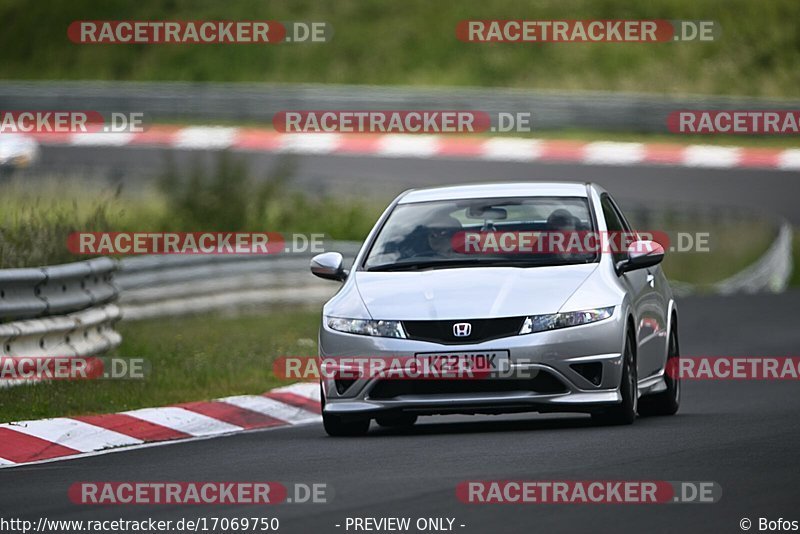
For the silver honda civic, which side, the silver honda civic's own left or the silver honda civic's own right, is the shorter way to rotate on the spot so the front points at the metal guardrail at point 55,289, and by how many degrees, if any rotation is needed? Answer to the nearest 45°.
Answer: approximately 135° to the silver honda civic's own right

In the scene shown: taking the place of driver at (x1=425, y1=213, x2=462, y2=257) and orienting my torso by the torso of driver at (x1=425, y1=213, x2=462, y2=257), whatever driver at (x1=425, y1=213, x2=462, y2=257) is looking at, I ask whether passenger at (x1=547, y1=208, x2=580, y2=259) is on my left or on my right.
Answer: on my left

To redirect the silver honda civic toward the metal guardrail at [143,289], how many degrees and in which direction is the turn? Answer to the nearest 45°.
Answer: approximately 135° to its right

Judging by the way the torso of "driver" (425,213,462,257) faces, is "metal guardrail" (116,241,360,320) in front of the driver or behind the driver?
behind

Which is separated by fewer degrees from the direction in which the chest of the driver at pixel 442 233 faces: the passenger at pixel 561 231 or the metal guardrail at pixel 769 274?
the passenger

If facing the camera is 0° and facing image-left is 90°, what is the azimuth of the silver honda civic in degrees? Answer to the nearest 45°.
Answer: approximately 0°

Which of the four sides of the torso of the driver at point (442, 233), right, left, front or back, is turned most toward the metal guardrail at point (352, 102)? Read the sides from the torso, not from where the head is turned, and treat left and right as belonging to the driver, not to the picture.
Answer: back

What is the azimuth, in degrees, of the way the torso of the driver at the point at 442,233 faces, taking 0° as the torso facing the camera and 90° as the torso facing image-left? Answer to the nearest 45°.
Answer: approximately 0°
